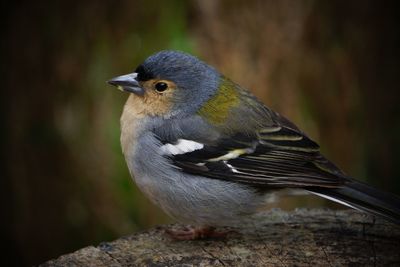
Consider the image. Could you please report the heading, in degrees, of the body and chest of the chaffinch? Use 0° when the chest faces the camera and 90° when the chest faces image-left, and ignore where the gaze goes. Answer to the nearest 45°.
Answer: approximately 90°
